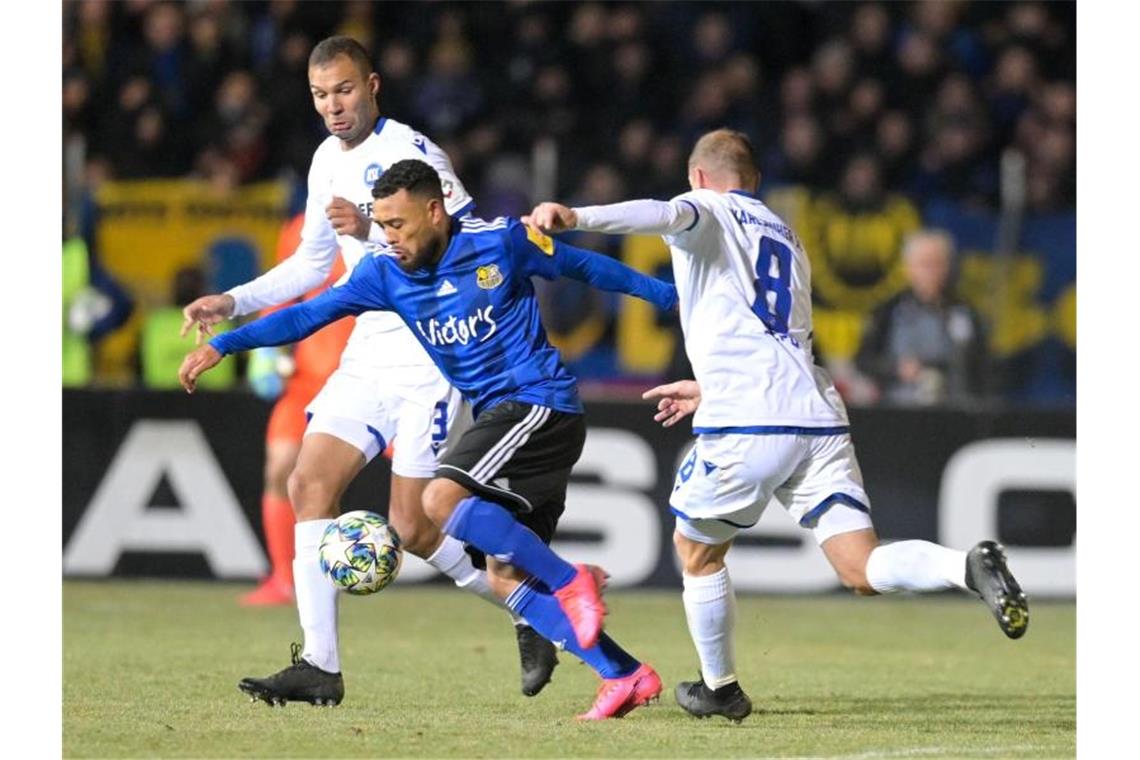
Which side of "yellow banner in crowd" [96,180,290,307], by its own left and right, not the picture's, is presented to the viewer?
front

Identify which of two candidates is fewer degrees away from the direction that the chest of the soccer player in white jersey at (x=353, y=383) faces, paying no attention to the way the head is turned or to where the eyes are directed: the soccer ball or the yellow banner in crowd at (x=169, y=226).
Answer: the soccer ball

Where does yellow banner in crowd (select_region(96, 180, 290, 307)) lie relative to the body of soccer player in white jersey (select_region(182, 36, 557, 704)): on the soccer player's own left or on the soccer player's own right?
on the soccer player's own right

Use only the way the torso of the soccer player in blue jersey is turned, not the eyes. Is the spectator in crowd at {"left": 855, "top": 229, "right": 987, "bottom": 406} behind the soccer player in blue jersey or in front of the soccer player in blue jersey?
behind

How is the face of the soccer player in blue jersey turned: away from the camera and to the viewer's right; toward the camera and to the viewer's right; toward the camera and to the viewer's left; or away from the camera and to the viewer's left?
toward the camera and to the viewer's left

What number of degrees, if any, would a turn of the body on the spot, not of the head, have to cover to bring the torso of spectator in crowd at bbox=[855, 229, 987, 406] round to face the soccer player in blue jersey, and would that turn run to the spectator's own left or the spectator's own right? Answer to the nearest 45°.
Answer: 0° — they already face them

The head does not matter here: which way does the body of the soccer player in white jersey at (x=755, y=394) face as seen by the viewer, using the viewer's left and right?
facing away from the viewer and to the left of the viewer

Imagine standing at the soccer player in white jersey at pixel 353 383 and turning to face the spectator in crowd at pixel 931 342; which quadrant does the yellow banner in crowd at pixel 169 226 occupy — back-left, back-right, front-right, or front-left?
front-left

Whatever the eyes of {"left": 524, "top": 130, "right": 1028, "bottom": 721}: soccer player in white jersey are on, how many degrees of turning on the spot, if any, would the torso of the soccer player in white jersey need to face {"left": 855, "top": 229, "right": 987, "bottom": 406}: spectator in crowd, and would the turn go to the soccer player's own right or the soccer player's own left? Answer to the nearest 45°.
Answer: approximately 45° to the soccer player's own right

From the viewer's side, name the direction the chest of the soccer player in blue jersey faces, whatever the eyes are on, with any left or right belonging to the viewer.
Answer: facing the viewer and to the left of the viewer

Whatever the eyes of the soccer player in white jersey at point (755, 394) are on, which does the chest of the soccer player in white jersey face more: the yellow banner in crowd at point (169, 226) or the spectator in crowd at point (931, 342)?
the yellow banner in crowd

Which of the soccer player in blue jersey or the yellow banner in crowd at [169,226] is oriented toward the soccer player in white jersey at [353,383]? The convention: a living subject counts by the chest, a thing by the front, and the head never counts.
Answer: the yellow banner in crowd

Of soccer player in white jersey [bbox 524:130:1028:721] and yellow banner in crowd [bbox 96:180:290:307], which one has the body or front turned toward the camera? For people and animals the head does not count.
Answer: the yellow banner in crowd
